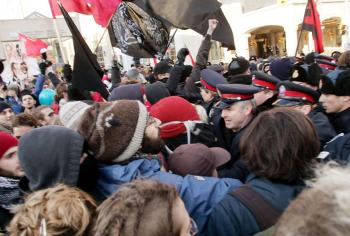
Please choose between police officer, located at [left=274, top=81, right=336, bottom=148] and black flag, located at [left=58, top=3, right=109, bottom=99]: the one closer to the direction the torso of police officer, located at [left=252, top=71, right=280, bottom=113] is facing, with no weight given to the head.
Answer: the black flag

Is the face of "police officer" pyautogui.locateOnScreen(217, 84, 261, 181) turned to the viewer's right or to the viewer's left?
to the viewer's left

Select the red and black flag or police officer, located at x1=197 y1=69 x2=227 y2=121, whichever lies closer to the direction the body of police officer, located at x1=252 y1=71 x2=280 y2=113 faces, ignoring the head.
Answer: the police officer

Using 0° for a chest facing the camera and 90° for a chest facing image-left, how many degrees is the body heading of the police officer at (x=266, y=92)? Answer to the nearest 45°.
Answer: approximately 90°

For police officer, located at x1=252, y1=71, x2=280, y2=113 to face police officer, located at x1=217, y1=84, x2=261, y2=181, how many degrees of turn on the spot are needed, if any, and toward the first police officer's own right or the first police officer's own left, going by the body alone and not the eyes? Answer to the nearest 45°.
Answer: approximately 90° to the first police officer's own left

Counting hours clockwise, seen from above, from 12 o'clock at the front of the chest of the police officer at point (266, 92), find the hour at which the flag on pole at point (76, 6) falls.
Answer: The flag on pole is roughly at 1 o'clock from the police officer.

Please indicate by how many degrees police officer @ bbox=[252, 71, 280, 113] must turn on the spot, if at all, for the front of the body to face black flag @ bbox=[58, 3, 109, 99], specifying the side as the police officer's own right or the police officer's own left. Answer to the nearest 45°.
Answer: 0° — they already face it

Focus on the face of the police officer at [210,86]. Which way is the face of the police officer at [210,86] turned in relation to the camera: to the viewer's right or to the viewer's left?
to the viewer's left

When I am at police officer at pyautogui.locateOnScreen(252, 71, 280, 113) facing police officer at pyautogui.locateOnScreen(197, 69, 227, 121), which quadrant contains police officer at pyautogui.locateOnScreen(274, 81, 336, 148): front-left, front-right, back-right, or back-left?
back-left

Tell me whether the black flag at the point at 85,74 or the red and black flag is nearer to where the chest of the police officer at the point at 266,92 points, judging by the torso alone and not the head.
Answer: the black flag

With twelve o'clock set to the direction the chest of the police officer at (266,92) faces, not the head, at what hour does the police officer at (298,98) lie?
the police officer at (298,98) is roughly at 8 o'clock from the police officer at (266,92).
